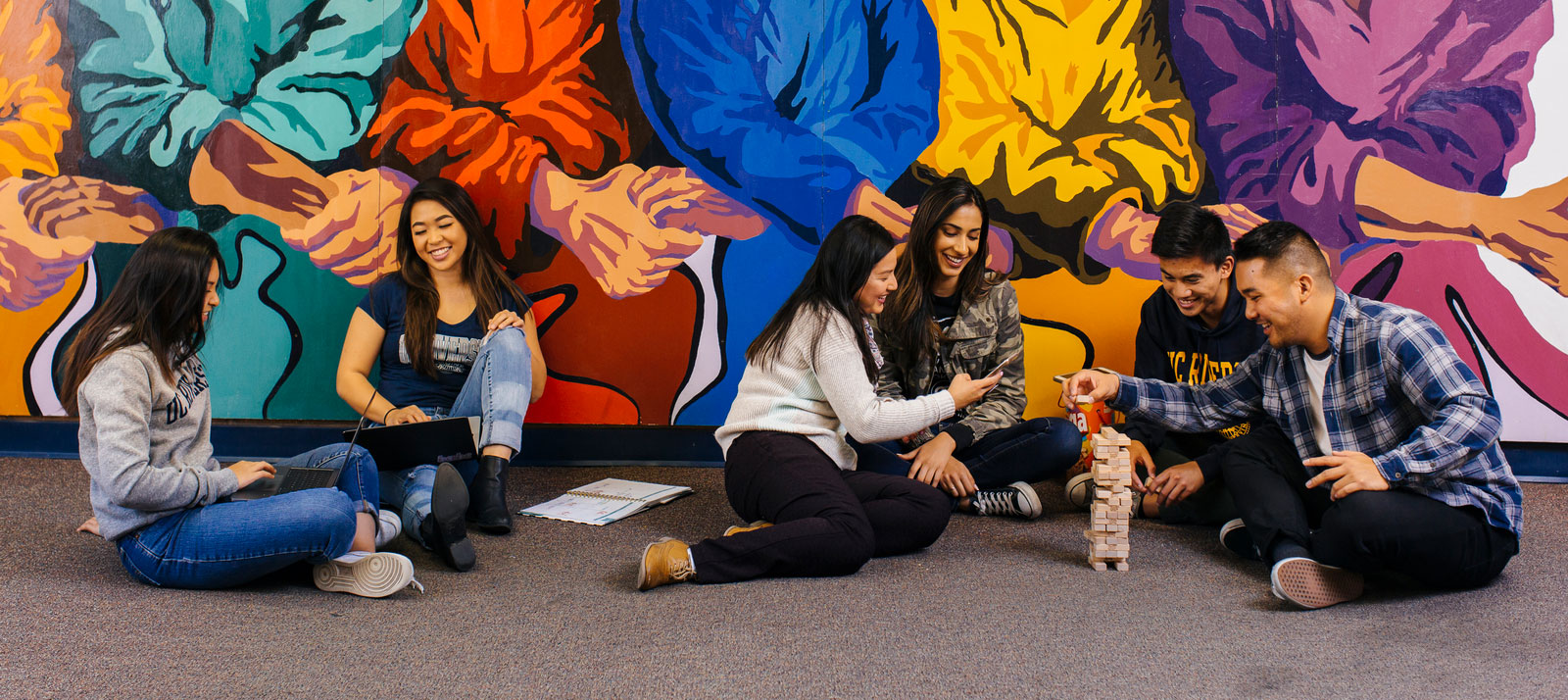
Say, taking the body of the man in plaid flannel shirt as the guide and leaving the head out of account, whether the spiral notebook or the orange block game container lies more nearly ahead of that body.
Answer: the spiral notebook

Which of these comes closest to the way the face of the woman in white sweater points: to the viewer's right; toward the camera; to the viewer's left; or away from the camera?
to the viewer's right

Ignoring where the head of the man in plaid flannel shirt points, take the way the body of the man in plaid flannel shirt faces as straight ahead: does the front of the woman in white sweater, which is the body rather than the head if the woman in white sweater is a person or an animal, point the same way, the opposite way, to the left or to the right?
the opposite way

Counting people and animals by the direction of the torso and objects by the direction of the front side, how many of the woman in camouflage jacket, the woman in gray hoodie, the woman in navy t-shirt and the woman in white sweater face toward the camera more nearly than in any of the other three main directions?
2

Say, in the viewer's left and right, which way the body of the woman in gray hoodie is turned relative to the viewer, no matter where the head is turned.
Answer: facing to the right of the viewer

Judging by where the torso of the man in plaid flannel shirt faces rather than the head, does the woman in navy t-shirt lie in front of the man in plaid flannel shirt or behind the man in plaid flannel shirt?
in front

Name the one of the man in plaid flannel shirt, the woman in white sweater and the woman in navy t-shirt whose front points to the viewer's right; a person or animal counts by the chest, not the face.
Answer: the woman in white sweater

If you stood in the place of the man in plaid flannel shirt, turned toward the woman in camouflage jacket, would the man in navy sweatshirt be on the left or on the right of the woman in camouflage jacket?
right

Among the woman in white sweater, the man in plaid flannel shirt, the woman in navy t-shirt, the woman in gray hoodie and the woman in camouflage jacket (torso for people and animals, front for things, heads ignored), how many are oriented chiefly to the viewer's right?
2

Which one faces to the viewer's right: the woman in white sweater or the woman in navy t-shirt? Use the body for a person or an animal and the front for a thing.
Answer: the woman in white sweater
